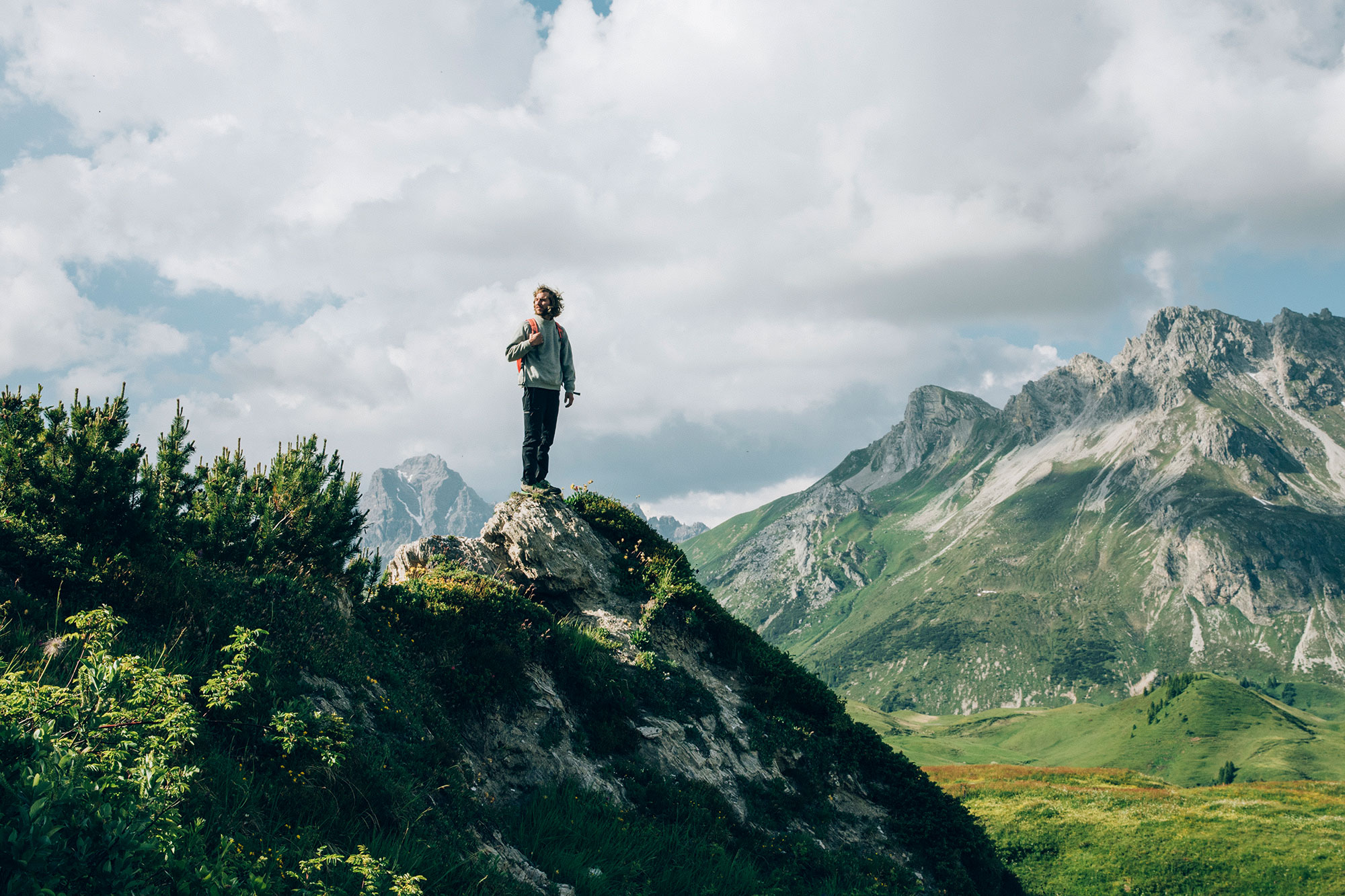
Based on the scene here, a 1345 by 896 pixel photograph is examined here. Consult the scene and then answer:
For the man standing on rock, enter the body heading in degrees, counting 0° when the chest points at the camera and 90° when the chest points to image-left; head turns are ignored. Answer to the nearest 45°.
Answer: approximately 315°
